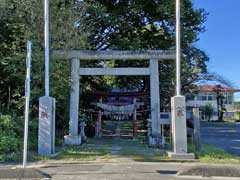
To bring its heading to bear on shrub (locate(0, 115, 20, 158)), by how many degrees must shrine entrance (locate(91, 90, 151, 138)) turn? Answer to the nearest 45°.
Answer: approximately 45° to its right

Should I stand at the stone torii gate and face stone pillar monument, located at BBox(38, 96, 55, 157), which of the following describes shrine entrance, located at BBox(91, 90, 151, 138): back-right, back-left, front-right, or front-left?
back-right

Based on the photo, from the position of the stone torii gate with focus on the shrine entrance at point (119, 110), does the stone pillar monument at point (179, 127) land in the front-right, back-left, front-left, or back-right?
back-right

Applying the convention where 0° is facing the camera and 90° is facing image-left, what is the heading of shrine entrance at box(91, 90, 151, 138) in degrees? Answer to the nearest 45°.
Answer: approximately 0°

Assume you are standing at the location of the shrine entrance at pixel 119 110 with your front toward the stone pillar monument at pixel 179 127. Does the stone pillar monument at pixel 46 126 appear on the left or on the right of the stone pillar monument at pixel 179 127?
right
